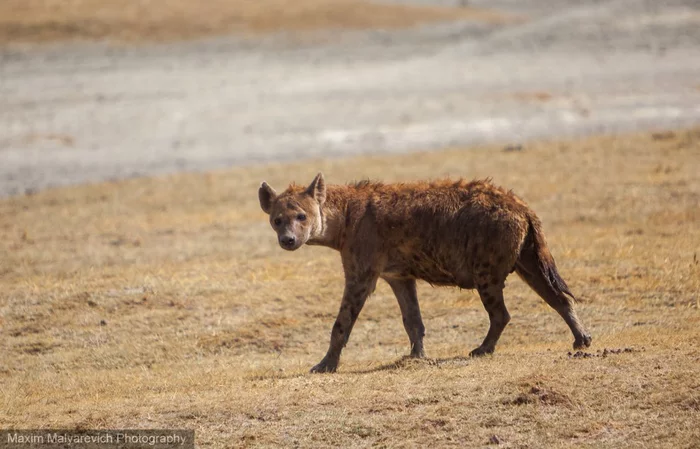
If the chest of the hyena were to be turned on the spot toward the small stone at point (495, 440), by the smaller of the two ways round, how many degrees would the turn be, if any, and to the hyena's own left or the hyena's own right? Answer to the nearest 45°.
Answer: approximately 90° to the hyena's own left

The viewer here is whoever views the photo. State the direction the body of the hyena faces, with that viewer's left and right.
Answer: facing to the left of the viewer
